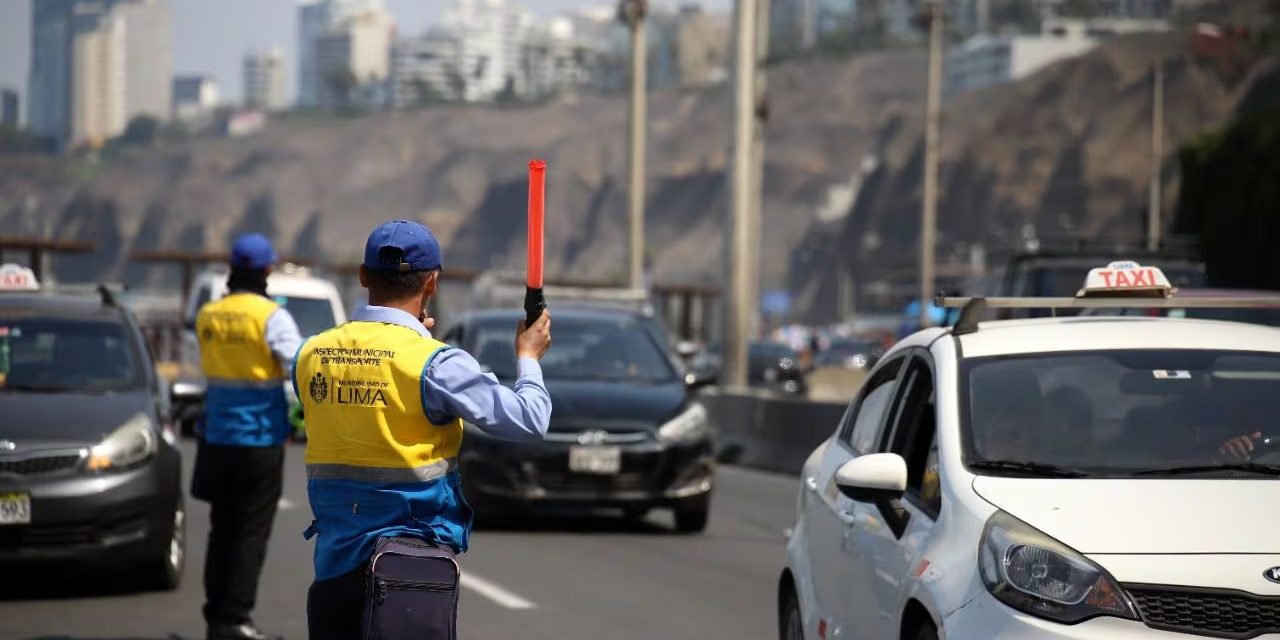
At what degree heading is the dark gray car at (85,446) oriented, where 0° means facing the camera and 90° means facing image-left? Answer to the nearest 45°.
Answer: approximately 0°

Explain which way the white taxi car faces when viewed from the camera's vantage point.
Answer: facing the viewer and to the right of the viewer

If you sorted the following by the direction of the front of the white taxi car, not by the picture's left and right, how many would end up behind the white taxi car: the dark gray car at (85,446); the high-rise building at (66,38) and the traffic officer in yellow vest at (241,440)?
3

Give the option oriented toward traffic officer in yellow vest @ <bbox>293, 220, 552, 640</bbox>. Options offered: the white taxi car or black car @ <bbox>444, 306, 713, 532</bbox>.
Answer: the black car

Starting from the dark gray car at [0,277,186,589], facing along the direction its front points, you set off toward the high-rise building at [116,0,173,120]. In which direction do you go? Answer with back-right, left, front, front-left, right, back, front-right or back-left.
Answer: back

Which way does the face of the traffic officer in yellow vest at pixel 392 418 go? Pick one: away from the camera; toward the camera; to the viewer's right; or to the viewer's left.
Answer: away from the camera

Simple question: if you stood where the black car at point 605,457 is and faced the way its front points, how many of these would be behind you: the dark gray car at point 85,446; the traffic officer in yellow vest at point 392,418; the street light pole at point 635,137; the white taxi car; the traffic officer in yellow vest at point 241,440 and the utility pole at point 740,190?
2

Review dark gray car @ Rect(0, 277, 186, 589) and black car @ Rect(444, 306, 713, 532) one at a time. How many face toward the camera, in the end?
2

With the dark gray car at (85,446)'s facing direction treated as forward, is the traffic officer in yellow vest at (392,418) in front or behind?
in front

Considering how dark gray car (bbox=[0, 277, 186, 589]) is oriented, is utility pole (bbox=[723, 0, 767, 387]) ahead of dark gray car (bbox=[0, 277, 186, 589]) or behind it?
behind

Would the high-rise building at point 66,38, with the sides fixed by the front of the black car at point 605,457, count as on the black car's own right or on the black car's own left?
on the black car's own right

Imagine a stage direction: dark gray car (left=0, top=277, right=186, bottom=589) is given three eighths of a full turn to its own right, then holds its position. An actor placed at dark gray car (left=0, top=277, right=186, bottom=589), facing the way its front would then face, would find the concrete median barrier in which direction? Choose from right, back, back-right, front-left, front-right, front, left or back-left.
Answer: right

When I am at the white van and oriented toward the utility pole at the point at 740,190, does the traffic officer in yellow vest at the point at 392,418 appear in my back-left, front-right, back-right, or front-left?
back-right

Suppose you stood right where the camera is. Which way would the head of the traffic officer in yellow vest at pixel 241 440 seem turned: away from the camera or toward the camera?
away from the camera
